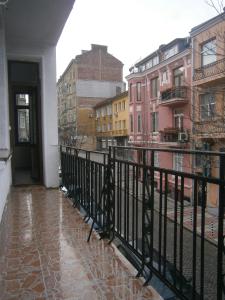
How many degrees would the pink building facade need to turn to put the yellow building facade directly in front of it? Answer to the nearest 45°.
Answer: approximately 90° to its right

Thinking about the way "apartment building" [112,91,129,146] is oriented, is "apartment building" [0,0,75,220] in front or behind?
in front

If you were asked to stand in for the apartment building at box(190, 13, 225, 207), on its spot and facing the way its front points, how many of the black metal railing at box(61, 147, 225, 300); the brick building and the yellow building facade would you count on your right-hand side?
2

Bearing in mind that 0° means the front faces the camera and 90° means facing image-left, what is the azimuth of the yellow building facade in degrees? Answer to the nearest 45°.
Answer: approximately 45°

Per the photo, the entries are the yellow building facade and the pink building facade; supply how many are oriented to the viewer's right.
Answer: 0

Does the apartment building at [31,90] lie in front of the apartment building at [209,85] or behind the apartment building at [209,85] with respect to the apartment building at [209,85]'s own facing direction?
in front

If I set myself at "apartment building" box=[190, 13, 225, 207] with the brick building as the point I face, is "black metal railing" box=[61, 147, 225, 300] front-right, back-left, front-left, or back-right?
back-left

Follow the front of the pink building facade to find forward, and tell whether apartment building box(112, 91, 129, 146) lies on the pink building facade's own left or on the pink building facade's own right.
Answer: on the pink building facade's own right

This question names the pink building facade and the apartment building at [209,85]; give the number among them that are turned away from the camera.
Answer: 0

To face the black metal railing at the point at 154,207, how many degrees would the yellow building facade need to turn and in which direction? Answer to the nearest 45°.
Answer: approximately 45° to its left

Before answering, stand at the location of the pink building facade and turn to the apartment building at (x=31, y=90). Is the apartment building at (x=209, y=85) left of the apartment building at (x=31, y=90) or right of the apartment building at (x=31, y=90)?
left

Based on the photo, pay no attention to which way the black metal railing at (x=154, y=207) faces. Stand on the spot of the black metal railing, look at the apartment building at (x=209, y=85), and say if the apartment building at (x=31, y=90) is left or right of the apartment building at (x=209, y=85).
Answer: left
